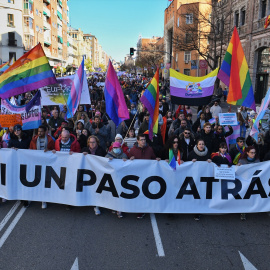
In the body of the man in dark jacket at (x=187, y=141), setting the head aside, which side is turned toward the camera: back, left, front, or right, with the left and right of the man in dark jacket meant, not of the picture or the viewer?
front

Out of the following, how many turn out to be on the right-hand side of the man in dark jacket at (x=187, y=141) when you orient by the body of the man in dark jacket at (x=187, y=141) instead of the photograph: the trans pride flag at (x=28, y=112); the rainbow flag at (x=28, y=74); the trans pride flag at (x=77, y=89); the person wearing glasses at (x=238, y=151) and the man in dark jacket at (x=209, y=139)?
3

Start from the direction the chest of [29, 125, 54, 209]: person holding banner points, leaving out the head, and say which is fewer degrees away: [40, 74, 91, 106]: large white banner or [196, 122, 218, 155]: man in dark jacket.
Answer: the man in dark jacket

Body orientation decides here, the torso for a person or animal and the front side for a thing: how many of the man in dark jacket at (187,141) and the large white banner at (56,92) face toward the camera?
2

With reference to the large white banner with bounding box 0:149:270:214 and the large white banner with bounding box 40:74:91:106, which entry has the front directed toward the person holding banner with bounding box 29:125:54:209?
the large white banner with bounding box 40:74:91:106

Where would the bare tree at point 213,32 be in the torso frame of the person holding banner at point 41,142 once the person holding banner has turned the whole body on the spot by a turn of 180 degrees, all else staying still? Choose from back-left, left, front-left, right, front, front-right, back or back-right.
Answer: front-right

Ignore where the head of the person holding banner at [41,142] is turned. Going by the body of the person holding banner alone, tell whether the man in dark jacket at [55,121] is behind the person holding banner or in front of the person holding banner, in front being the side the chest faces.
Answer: behind

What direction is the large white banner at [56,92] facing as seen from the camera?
toward the camera

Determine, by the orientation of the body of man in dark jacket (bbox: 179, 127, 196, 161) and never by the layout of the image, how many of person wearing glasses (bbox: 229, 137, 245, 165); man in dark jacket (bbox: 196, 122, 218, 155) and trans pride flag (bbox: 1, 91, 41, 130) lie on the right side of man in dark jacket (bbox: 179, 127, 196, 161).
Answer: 1

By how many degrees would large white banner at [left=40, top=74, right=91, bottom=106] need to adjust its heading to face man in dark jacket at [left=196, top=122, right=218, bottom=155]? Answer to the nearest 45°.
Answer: approximately 45° to its left

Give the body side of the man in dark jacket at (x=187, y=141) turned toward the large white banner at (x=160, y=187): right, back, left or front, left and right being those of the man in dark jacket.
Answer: front

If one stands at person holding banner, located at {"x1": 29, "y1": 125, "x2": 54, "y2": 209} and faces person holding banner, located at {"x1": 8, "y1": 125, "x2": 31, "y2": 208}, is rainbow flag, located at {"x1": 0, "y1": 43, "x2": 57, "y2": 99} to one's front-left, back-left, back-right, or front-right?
front-right

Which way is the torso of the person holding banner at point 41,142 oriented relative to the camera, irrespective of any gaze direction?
toward the camera

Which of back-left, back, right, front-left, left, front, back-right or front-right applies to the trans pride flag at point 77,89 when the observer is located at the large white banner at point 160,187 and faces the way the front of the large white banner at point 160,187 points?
back-right

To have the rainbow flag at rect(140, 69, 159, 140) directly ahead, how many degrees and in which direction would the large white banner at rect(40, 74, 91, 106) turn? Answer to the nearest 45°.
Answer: approximately 45° to its left

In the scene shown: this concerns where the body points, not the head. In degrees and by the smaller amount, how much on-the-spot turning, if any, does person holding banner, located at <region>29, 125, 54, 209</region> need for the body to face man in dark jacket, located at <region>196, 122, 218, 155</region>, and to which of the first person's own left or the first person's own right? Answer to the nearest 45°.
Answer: approximately 90° to the first person's own left
